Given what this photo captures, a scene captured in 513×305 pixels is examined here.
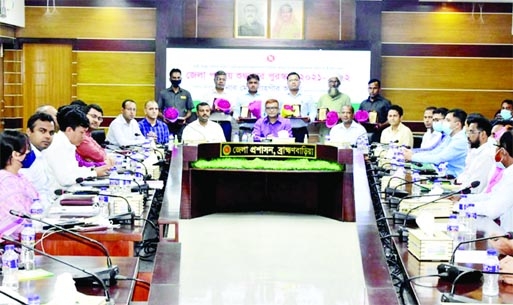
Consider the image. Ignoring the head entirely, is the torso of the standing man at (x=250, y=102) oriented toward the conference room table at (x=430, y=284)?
yes

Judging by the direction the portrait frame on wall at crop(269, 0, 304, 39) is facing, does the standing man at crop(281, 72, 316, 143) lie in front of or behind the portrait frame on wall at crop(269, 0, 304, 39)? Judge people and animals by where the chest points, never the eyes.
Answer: in front

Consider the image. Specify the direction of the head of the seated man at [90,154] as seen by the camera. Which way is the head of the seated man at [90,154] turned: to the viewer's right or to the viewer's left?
to the viewer's right

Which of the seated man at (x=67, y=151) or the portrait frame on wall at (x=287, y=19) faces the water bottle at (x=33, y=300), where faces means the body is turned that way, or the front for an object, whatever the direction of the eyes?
the portrait frame on wall

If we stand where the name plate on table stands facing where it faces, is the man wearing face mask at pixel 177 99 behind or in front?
behind

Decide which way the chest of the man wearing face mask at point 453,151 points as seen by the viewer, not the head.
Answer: to the viewer's left

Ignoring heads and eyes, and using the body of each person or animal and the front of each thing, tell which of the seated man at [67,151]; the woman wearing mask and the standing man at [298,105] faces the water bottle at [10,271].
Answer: the standing man

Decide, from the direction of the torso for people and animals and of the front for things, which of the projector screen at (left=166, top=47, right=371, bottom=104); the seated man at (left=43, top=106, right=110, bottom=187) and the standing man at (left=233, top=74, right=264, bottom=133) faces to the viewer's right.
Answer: the seated man

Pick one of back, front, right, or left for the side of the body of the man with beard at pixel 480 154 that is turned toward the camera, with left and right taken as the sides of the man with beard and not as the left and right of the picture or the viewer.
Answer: left

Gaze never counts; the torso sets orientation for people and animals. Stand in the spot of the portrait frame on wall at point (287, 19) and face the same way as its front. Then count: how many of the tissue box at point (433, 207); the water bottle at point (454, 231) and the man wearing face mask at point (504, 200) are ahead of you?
3
